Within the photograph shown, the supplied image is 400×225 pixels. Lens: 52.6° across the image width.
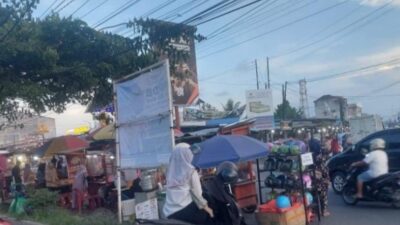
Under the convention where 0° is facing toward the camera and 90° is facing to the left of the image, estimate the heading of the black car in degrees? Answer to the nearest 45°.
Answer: approximately 90°

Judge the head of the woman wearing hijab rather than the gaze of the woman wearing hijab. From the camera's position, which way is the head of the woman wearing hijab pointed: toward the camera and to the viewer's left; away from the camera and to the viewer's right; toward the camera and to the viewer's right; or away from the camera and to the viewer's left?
away from the camera and to the viewer's right

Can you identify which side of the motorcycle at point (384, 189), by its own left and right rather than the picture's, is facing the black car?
right

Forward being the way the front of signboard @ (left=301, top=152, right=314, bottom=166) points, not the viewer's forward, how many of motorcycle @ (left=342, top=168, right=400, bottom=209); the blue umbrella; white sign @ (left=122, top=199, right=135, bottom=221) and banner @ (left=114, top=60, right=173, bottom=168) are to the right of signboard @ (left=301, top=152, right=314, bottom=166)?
3

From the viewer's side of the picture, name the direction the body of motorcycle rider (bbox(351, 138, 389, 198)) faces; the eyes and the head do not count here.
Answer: to the viewer's left

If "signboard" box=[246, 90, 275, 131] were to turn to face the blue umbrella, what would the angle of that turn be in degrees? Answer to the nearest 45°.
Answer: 0° — it already faces it

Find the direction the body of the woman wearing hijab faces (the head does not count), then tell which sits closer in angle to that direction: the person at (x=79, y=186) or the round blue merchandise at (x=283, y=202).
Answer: the round blue merchandise

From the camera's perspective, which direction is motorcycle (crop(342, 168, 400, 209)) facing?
to the viewer's left
